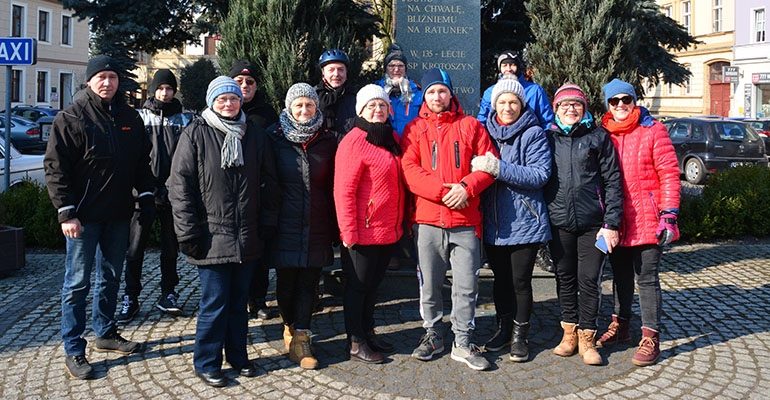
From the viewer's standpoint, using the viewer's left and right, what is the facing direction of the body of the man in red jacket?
facing the viewer

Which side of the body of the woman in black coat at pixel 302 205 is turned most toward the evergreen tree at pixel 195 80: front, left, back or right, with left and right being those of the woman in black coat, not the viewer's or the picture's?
back

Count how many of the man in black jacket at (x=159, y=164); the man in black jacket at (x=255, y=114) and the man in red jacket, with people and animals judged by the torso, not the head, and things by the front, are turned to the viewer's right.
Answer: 0

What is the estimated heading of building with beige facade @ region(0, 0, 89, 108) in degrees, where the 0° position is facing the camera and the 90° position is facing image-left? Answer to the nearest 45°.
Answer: approximately 315°

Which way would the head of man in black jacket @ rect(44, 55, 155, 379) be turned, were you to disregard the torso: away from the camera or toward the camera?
toward the camera

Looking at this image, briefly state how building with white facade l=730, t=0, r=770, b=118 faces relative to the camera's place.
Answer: facing the viewer and to the left of the viewer

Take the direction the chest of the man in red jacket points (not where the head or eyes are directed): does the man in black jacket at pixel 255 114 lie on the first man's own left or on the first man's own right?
on the first man's own right

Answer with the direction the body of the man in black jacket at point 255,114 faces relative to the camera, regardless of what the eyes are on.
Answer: toward the camera
